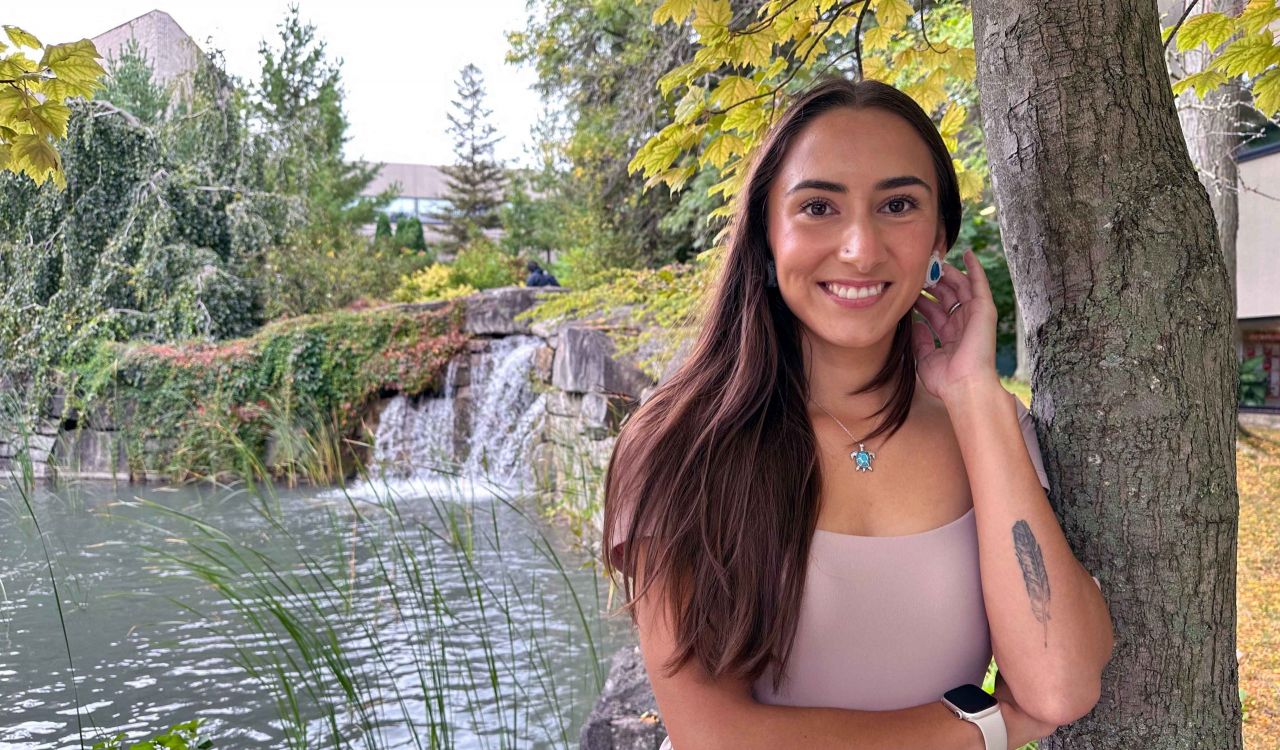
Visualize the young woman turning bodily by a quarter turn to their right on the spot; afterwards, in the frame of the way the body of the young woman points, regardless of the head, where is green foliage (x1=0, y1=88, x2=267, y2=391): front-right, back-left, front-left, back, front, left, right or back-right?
front-right

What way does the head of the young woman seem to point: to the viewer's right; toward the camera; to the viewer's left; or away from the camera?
toward the camera

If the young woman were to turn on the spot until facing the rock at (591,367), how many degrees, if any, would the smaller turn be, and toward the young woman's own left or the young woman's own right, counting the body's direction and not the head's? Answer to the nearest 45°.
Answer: approximately 180°

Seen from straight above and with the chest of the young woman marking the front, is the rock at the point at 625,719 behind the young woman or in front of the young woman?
behind

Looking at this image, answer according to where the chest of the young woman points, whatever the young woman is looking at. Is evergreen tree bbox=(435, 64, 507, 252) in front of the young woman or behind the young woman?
behind

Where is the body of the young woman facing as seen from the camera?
toward the camera

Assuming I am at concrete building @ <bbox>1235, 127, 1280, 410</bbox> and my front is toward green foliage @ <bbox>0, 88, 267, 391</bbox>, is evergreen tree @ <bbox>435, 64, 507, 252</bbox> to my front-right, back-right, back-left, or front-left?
front-right
